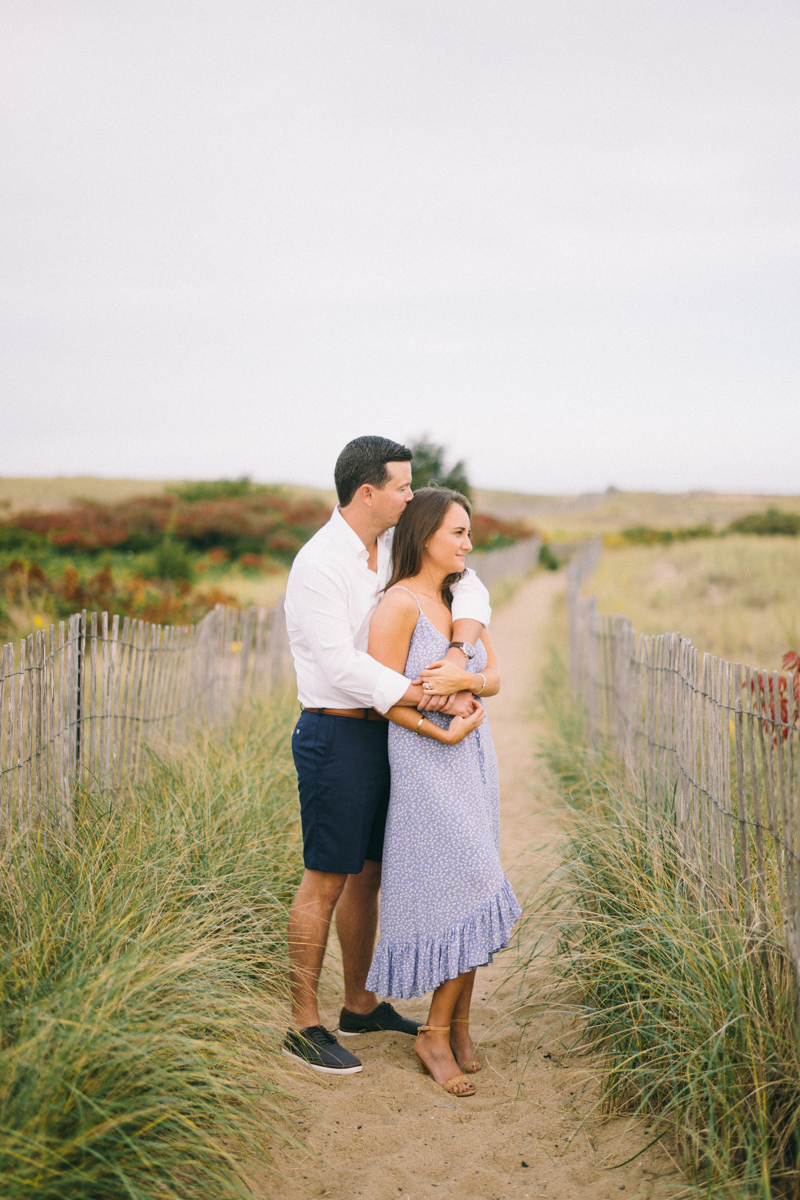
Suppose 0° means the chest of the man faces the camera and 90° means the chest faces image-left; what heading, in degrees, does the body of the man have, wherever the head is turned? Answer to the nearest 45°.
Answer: approximately 270°

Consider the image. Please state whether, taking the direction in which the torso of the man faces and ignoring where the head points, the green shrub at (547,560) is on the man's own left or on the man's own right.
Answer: on the man's own left

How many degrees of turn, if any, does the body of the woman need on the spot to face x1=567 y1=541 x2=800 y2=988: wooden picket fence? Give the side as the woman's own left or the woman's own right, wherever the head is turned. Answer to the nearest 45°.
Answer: approximately 45° to the woman's own left

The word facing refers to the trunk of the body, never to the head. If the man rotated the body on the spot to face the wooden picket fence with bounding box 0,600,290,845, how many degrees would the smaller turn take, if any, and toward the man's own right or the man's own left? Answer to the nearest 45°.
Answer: approximately 135° to the man's own left

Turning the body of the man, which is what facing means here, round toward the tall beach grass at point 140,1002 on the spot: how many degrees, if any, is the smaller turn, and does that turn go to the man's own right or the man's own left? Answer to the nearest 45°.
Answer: approximately 135° to the man's own right

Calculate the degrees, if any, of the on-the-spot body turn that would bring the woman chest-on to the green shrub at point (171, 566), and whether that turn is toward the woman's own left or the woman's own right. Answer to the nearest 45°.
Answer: approximately 135° to the woman's own left

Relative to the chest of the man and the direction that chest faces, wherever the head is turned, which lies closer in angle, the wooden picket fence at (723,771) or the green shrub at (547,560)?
the wooden picket fence

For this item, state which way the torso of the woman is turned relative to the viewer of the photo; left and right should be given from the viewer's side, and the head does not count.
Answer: facing the viewer and to the right of the viewer
